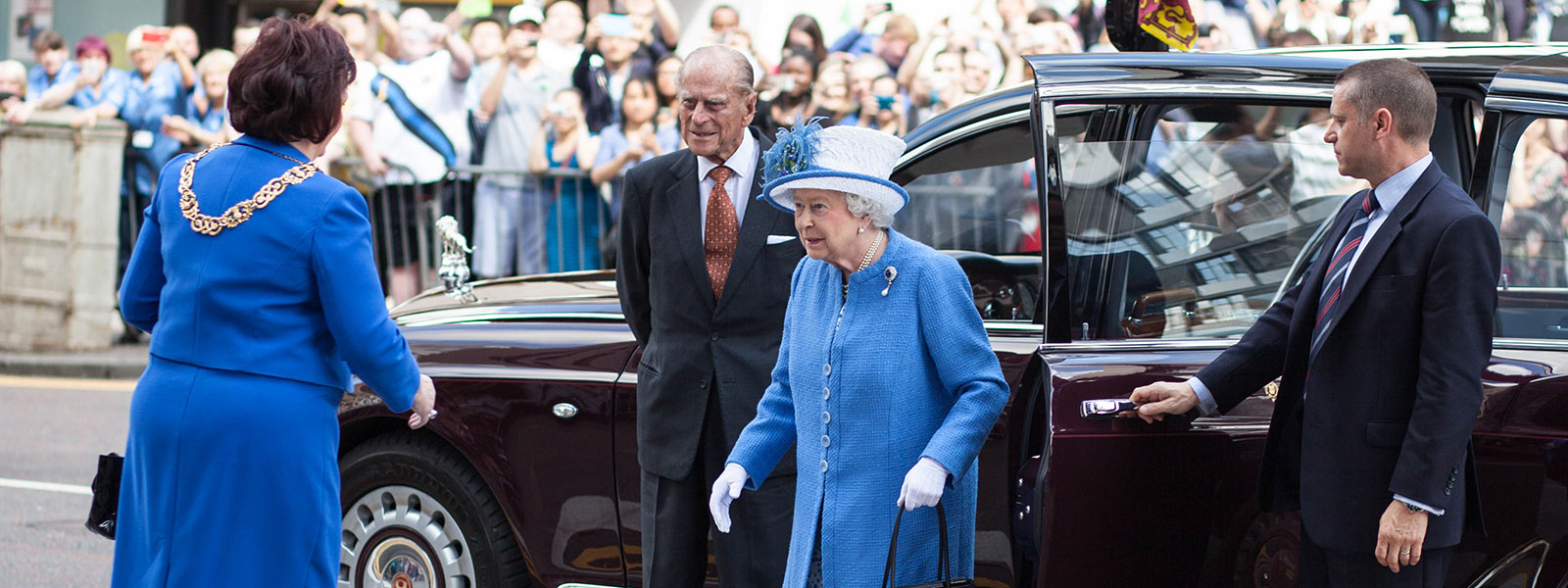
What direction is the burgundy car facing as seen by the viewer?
to the viewer's left

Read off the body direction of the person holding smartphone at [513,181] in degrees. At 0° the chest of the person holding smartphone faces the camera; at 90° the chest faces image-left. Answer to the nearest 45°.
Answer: approximately 0°

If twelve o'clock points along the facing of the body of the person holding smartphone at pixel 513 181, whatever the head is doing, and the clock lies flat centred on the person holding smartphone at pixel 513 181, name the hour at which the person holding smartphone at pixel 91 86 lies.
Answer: the person holding smartphone at pixel 91 86 is roughly at 4 o'clock from the person holding smartphone at pixel 513 181.

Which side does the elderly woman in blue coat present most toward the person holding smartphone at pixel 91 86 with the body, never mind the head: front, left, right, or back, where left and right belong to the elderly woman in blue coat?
right

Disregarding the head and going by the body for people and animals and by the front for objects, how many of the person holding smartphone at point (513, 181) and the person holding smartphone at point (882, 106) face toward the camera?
2

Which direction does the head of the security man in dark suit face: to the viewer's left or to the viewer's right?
to the viewer's left

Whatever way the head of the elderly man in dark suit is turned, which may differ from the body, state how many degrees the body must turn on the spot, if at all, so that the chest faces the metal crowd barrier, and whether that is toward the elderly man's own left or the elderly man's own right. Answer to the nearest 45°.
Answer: approximately 180°

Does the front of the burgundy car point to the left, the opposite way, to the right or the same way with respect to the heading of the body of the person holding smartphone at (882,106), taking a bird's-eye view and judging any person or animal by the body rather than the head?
to the right

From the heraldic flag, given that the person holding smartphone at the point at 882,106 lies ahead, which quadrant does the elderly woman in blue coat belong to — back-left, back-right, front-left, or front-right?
back-left
